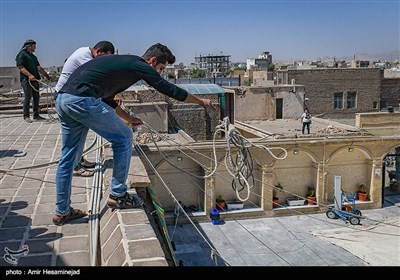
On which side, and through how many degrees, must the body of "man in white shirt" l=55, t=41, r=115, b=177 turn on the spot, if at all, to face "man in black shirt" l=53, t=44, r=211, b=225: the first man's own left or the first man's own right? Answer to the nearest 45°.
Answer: approximately 90° to the first man's own right

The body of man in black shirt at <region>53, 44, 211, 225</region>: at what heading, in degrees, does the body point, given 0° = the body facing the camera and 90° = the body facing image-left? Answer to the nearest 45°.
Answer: approximately 270°

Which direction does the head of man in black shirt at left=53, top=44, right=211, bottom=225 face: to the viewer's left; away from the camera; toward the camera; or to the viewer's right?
to the viewer's right

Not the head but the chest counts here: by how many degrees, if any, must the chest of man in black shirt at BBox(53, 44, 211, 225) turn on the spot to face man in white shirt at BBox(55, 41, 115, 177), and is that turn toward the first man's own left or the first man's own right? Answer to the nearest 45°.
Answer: approximately 90° to the first man's own left

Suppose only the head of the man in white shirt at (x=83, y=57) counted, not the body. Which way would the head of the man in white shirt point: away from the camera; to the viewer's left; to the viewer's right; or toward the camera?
to the viewer's right

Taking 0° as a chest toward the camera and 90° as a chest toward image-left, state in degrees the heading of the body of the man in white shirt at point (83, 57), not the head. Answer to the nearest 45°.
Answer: approximately 270°

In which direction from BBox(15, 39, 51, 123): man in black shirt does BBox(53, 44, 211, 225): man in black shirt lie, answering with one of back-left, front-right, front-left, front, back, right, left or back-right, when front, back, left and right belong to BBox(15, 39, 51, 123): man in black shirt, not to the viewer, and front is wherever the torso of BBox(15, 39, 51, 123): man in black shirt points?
front-right

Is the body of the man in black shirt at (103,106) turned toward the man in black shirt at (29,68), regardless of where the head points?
no

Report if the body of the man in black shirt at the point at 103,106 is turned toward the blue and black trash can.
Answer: no

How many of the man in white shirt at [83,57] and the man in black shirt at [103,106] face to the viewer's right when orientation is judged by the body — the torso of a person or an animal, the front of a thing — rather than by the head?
2

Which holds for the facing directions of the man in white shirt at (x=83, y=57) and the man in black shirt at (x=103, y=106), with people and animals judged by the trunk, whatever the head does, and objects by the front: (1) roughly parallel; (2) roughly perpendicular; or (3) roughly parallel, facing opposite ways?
roughly parallel
